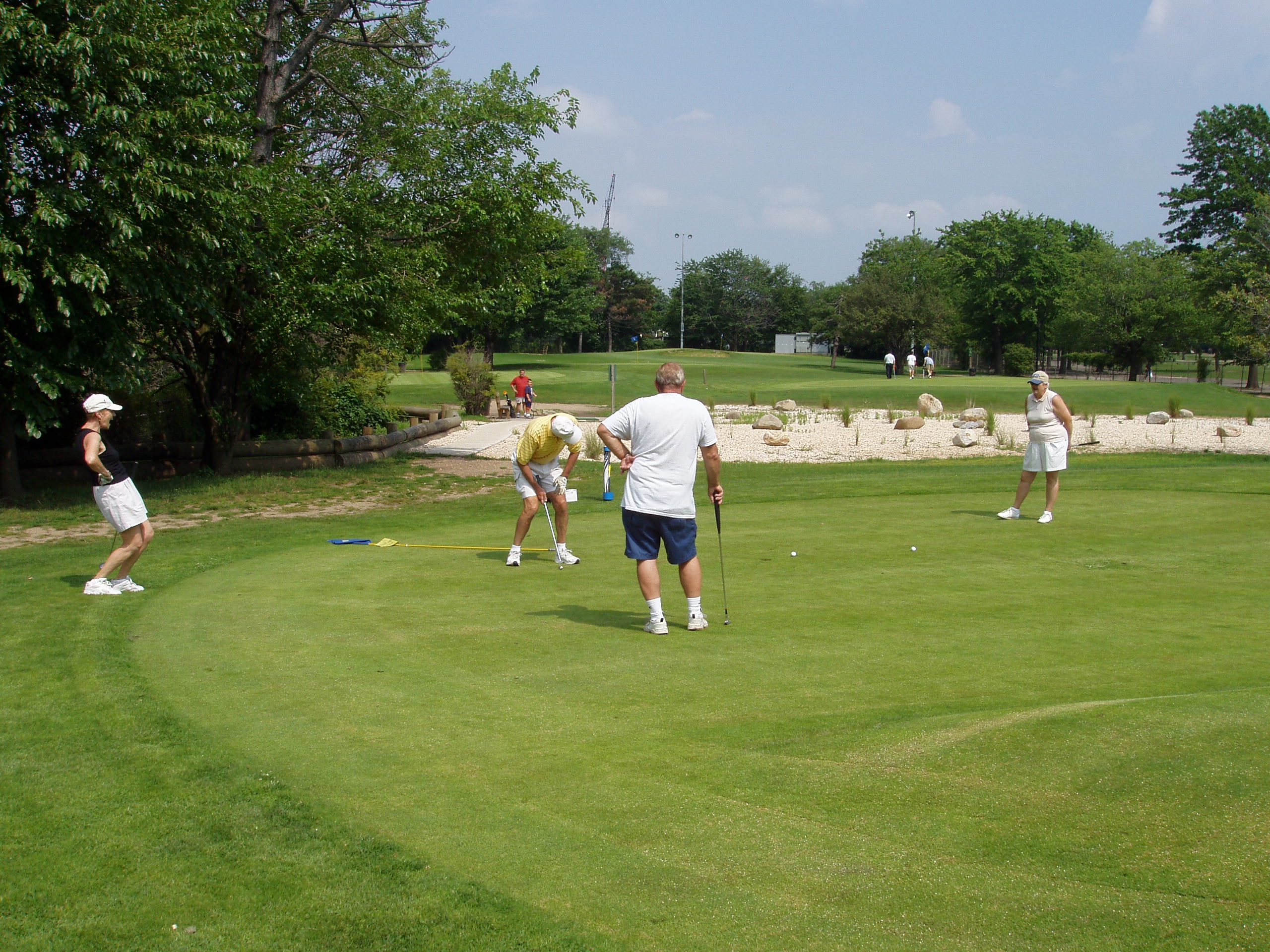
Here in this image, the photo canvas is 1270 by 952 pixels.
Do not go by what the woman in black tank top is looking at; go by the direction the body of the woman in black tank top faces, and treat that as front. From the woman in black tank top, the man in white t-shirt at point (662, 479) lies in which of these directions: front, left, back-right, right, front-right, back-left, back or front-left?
front-right

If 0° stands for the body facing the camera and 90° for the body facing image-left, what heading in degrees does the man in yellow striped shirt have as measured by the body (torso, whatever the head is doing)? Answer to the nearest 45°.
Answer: approximately 315°

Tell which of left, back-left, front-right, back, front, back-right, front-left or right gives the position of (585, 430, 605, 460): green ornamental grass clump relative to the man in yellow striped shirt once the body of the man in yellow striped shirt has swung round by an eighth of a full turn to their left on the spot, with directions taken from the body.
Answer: left

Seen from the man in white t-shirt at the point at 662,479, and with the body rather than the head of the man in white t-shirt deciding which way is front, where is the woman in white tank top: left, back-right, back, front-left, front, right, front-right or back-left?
front-right

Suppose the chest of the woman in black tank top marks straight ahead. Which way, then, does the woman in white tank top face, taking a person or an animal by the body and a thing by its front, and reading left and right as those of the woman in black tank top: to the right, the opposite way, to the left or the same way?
the opposite way

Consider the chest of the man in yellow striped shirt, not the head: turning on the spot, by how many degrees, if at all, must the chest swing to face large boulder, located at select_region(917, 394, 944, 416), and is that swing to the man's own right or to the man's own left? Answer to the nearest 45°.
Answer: approximately 90° to the man's own left

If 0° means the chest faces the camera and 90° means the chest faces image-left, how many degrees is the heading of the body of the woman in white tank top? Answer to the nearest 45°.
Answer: approximately 45°

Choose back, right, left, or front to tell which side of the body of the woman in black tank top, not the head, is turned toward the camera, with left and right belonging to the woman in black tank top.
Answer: right

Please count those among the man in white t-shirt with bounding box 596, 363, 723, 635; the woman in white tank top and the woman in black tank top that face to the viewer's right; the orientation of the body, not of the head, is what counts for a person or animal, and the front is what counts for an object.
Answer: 1

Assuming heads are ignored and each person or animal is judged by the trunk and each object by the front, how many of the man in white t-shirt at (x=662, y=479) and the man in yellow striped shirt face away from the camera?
1

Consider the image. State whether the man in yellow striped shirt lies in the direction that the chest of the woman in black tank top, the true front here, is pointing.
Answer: yes

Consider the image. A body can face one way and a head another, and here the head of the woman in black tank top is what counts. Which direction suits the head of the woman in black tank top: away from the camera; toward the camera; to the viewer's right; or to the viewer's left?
to the viewer's right

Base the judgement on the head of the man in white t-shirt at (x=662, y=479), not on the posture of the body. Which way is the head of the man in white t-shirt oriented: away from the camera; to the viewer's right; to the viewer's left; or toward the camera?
away from the camera

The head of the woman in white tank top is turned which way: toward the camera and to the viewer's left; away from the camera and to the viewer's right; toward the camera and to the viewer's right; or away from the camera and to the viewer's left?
toward the camera and to the viewer's left

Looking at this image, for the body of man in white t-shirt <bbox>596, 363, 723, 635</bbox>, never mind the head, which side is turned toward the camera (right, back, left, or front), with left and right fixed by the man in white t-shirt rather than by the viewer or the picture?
back
